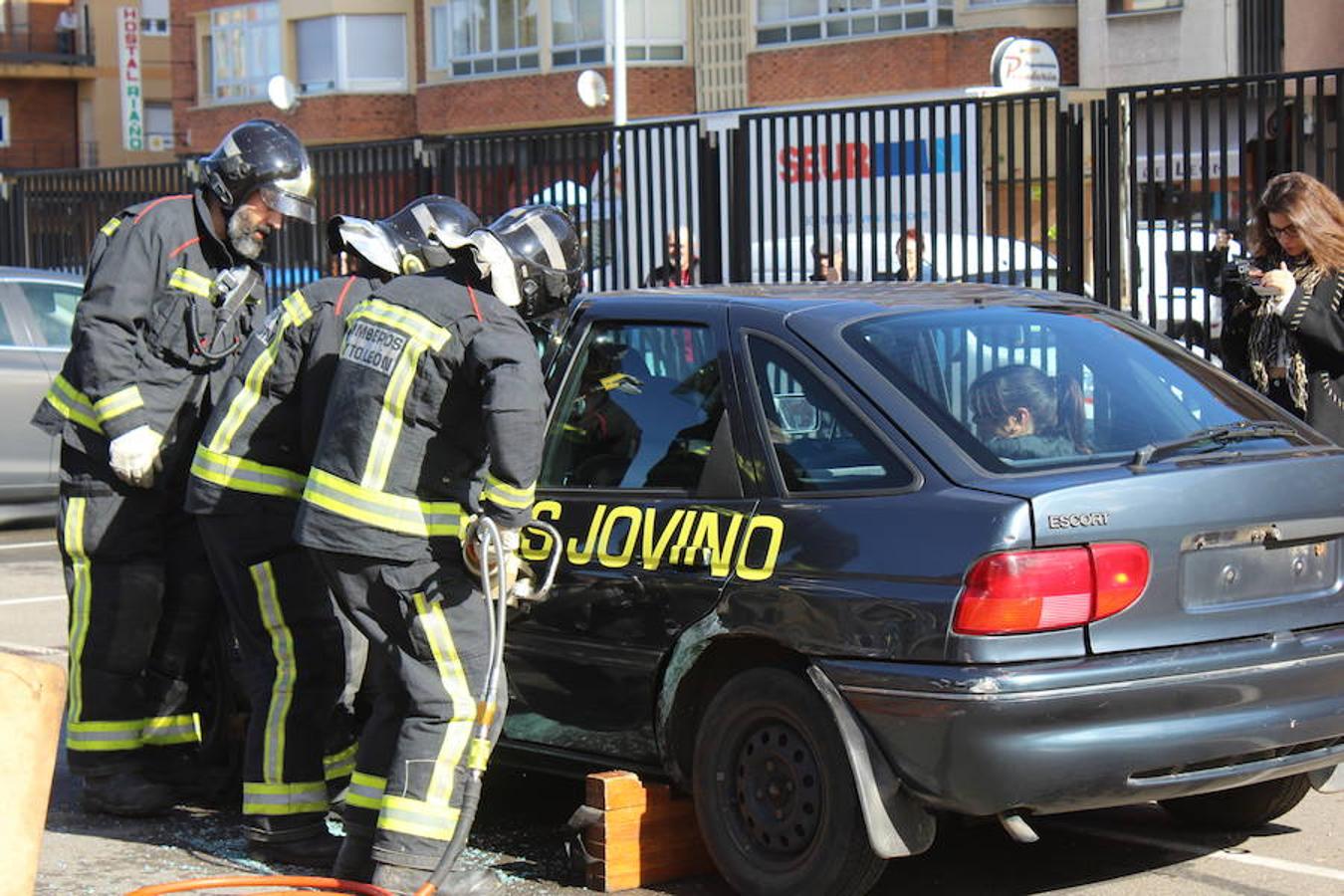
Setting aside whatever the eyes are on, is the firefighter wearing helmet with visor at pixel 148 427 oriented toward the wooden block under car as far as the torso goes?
yes

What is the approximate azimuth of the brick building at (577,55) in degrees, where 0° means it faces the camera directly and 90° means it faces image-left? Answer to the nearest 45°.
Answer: approximately 0°

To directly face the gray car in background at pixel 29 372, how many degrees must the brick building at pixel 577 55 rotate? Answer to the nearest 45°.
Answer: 0° — it already faces it

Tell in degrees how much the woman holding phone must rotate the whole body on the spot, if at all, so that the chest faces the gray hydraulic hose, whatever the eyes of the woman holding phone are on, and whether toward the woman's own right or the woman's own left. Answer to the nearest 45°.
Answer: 0° — they already face it

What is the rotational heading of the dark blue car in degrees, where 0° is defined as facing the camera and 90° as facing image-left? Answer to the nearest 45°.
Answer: approximately 135°

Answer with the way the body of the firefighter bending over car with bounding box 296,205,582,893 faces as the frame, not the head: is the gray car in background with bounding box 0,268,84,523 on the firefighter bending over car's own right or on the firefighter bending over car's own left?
on the firefighter bending over car's own left
